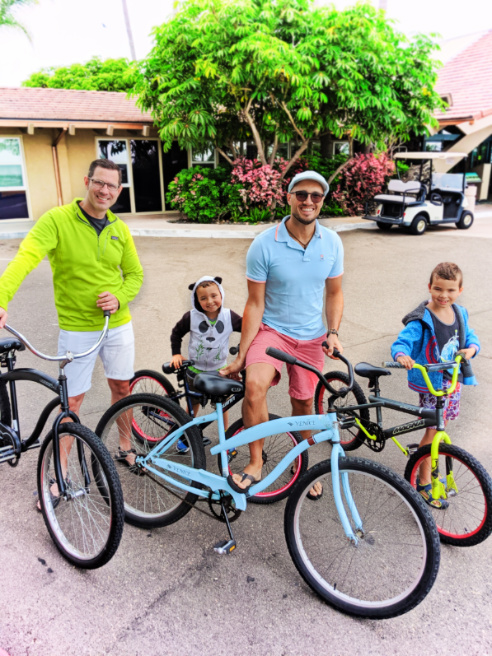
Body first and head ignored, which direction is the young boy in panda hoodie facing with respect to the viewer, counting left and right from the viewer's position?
facing the viewer

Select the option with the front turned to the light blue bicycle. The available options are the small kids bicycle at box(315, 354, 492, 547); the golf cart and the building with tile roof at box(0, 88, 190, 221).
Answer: the building with tile roof

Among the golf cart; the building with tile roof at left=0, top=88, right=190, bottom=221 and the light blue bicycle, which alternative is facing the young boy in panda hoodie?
the building with tile roof

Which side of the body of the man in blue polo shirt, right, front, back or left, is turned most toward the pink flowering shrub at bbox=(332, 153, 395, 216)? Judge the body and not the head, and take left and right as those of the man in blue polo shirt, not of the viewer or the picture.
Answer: back

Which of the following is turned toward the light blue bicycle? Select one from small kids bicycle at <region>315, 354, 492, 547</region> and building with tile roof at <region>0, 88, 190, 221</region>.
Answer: the building with tile roof

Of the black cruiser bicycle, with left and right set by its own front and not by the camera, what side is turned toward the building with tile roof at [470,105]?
left

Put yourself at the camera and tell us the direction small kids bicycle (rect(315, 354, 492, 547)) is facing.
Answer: facing the viewer and to the right of the viewer

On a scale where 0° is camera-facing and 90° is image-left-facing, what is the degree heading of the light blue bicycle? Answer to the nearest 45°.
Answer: approximately 315°

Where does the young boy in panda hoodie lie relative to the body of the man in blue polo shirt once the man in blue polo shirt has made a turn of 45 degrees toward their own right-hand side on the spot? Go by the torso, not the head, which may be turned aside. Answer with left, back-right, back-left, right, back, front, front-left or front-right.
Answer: right

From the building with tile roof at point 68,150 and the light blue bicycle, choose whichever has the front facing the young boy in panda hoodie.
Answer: the building with tile roof

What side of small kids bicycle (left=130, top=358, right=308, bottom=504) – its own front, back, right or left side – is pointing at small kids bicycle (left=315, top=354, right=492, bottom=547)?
front

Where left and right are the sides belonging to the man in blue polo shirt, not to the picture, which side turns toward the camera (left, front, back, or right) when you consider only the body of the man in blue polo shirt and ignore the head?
front

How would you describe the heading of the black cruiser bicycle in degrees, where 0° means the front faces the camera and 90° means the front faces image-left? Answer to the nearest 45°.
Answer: approximately 315°
